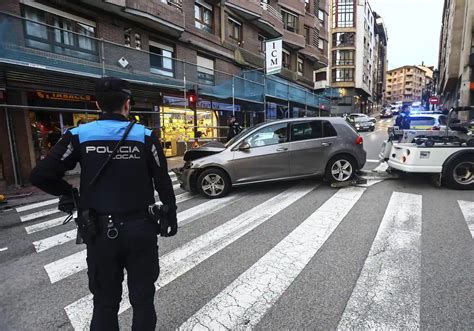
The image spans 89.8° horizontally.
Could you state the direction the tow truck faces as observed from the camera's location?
facing to the right of the viewer

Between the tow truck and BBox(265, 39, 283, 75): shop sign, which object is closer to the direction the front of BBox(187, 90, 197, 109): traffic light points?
the tow truck

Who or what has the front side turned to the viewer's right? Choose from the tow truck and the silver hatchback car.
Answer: the tow truck

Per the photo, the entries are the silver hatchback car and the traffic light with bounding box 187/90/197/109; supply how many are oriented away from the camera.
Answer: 0

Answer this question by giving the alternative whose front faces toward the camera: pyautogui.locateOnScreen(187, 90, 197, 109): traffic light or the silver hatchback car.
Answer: the traffic light

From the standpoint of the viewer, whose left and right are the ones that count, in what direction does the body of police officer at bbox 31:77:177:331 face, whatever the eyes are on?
facing away from the viewer

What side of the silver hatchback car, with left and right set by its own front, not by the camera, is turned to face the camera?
left

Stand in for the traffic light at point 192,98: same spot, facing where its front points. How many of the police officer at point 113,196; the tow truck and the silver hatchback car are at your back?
0

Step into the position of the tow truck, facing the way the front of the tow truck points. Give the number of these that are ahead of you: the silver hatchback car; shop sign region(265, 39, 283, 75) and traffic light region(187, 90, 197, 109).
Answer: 0

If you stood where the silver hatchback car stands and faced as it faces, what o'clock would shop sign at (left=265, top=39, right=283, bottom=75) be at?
The shop sign is roughly at 3 o'clock from the silver hatchback car.

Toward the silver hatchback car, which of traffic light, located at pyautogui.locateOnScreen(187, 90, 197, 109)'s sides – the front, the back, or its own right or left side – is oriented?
front

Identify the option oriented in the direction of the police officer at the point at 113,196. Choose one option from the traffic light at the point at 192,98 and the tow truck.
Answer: the traffic light

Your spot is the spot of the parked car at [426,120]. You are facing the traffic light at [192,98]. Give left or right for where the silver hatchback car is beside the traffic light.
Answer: left

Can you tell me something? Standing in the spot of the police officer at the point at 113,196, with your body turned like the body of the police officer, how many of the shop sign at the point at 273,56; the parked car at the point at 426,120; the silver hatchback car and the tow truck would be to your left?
0

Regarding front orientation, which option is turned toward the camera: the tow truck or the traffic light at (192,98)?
the traffic light

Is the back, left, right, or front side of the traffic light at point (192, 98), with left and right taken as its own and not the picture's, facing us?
front

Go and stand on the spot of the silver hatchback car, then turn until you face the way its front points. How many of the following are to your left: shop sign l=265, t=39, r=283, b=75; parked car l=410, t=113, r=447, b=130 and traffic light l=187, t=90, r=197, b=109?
0

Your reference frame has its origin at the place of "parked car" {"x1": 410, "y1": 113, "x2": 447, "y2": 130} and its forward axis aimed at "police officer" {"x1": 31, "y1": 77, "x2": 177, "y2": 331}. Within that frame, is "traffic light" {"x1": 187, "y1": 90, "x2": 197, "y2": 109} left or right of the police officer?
right
